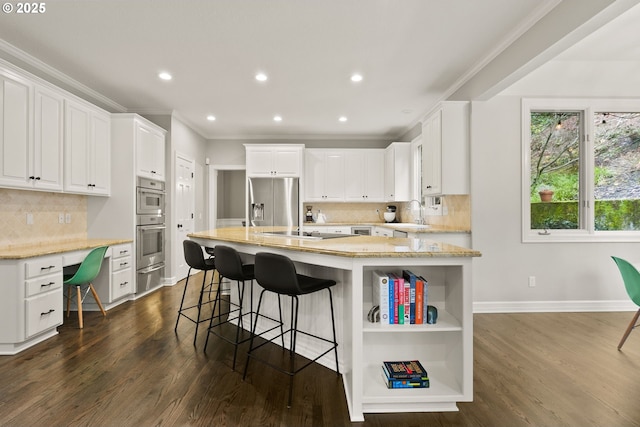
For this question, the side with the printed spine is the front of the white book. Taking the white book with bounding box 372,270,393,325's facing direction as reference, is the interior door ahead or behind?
behind

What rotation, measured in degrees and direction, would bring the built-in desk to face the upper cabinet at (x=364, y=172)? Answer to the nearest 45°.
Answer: approximately 45° to its left

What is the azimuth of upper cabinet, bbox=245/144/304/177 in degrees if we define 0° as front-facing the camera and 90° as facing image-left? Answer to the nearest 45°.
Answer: approximately 0°

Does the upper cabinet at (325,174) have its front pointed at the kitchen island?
yes

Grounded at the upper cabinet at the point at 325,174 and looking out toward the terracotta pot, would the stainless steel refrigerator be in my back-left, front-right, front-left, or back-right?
back-right

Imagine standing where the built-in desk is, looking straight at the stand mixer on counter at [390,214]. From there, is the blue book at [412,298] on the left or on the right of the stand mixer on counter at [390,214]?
right

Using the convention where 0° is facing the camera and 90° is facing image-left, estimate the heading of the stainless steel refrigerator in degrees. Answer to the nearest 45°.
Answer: approximately 0°

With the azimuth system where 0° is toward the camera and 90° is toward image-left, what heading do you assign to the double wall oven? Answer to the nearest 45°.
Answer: approximately 315°
